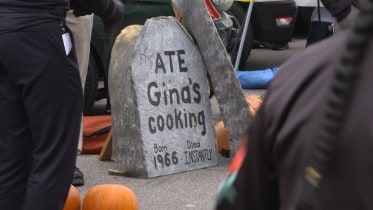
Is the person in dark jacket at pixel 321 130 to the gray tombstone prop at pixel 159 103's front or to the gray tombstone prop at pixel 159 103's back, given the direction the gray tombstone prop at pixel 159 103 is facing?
to the front

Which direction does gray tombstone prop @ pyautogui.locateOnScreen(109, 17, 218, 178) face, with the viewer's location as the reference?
facing the viewer and to the right of the viewer

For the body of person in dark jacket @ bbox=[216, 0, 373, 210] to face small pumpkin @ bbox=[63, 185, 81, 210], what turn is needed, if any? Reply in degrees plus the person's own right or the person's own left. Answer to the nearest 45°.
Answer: approximately 45° to the person's own left

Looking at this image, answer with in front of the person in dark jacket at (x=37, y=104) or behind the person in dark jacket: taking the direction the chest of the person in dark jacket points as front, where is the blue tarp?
in front

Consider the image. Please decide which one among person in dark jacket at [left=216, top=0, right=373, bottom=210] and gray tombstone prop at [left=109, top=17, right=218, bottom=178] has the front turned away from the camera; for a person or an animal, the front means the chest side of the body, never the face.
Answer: the person in dark jacket

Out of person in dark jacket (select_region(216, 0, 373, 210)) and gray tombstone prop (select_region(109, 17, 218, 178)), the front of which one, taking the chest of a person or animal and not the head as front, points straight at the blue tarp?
the person in dark jacket

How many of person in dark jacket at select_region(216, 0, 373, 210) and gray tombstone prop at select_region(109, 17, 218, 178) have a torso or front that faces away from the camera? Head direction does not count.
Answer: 1

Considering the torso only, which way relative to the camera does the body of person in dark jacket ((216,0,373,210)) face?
away from the camera

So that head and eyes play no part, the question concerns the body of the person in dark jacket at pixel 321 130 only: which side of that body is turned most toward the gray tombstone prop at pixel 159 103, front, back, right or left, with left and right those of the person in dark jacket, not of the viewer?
front

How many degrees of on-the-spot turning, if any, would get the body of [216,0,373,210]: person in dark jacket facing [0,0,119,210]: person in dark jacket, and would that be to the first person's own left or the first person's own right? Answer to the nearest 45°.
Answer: approximately 45° to the first person's own left

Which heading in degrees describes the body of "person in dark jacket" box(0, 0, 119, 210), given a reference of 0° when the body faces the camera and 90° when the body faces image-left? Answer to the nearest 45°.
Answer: approximately 225°
